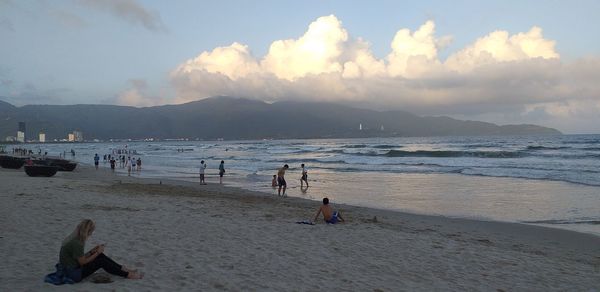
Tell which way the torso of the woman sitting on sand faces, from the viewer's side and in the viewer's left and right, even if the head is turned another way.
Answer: facing to the right of the viewer

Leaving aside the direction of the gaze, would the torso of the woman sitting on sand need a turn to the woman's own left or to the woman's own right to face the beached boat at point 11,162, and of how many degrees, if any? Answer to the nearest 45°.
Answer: approximately 90° to the woman's own left

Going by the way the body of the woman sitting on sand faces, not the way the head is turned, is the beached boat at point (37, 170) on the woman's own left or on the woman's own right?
on the woman's own left
